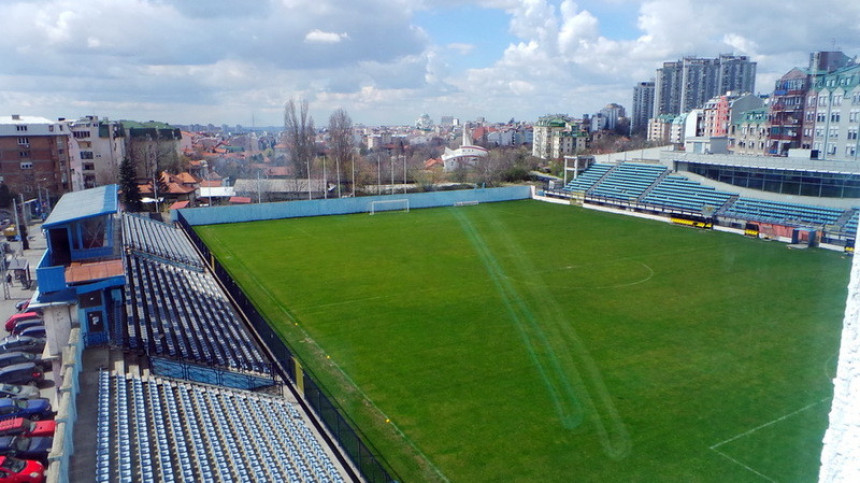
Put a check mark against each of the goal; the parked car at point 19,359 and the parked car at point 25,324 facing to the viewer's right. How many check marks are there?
2

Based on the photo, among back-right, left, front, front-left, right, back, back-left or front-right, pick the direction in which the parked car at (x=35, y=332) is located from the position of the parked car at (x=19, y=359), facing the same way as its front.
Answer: left

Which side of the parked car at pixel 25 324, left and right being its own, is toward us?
right

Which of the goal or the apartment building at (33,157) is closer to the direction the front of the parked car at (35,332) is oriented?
the goal

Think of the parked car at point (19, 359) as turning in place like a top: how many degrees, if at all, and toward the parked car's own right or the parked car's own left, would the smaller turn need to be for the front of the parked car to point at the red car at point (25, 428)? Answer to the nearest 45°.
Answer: approximately 90° to the parked car's own right

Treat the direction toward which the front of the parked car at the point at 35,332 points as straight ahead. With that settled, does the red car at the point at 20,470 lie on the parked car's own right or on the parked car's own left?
on the parked car's own right

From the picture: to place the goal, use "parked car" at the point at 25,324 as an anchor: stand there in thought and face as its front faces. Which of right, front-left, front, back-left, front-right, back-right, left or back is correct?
front-left

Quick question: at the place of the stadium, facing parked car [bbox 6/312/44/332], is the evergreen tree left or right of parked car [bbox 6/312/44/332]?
right

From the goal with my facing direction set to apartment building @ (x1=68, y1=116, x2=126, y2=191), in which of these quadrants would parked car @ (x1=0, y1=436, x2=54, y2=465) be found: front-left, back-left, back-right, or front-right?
back-left

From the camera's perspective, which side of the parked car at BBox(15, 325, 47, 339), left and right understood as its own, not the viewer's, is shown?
right

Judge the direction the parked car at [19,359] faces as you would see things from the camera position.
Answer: facing to the right of the viewer

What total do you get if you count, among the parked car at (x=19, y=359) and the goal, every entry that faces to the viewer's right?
1

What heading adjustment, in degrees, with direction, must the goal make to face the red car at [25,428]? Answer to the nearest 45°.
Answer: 0° — it already faces it

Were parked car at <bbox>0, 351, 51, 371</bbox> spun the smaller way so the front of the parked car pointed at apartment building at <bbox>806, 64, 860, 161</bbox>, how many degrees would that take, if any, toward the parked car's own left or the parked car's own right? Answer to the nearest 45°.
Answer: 0° — it already faces it

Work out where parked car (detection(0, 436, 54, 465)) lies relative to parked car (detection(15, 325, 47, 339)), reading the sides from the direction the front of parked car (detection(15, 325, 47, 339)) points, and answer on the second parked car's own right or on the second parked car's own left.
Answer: on the second parked car's own right
